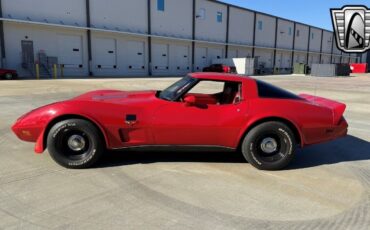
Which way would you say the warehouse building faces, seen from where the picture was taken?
facing the viewer and to the right of the viewer

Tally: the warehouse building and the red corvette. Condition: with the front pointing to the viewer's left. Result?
1

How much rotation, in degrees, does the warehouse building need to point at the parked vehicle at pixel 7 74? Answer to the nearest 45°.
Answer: approximately 90° to its right

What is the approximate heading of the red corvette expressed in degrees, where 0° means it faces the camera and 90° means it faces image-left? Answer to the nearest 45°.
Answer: approximately 90°

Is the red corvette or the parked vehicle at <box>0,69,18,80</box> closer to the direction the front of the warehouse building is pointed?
the red corvette

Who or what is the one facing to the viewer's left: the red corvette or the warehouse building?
the red corvette

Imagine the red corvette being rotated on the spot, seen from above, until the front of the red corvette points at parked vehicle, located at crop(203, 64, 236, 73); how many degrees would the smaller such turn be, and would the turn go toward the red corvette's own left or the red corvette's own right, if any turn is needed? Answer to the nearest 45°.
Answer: approximately 90° to the red corvette's own right

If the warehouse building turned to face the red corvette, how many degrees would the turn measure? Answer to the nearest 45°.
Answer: approximately 45° to its right
